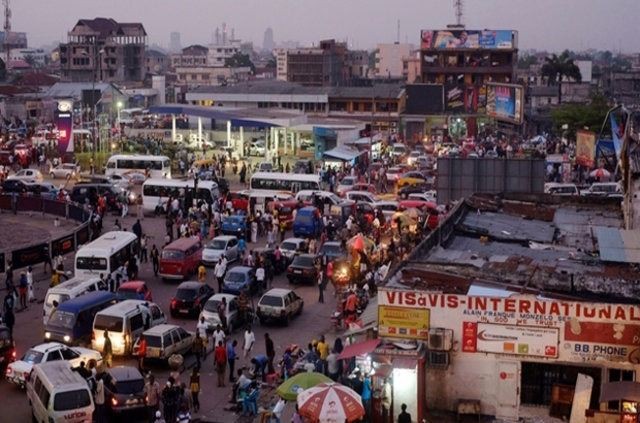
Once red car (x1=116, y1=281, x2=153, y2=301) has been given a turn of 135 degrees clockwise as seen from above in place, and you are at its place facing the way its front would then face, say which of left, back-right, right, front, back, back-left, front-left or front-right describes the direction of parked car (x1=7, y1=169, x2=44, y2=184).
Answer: front

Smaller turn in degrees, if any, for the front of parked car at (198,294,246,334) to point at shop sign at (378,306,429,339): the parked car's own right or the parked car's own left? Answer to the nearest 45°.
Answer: approximately 45° to the parked car's own left

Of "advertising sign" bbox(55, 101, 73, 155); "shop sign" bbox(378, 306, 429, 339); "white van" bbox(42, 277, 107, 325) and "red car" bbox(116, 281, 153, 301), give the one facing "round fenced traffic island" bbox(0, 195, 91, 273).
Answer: the advertising sign

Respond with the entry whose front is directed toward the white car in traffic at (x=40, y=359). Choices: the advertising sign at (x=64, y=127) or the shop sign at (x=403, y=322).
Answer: the advertising sign

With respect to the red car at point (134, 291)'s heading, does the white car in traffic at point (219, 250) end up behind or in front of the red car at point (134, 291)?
behind

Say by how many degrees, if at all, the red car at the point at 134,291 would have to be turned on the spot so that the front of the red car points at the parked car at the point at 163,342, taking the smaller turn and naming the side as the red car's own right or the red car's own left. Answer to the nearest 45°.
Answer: approximately 45° to the red car's own left

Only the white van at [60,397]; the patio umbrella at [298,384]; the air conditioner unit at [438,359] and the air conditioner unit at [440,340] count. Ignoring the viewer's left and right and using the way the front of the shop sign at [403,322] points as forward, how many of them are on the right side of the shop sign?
2

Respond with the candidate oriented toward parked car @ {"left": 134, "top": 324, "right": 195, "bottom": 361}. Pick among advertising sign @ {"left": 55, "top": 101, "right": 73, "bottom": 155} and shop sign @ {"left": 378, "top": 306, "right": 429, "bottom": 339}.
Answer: the advertising sign

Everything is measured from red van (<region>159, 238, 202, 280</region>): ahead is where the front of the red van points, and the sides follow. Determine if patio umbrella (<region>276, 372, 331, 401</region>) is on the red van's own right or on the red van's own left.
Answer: on the red van's own left

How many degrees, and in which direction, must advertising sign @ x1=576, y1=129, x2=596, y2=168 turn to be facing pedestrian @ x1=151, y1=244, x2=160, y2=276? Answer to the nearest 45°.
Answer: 0° — it already faces them

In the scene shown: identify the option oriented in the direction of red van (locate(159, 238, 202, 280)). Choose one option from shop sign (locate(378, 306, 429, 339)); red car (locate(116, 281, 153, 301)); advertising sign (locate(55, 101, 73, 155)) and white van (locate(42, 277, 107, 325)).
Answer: the advertising sign

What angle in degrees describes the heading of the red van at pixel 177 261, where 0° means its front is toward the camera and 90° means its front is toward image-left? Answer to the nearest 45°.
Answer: approximately 45°

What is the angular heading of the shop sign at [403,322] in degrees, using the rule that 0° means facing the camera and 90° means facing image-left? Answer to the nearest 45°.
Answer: approximately 0°

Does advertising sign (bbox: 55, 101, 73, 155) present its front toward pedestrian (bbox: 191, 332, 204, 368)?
yes
